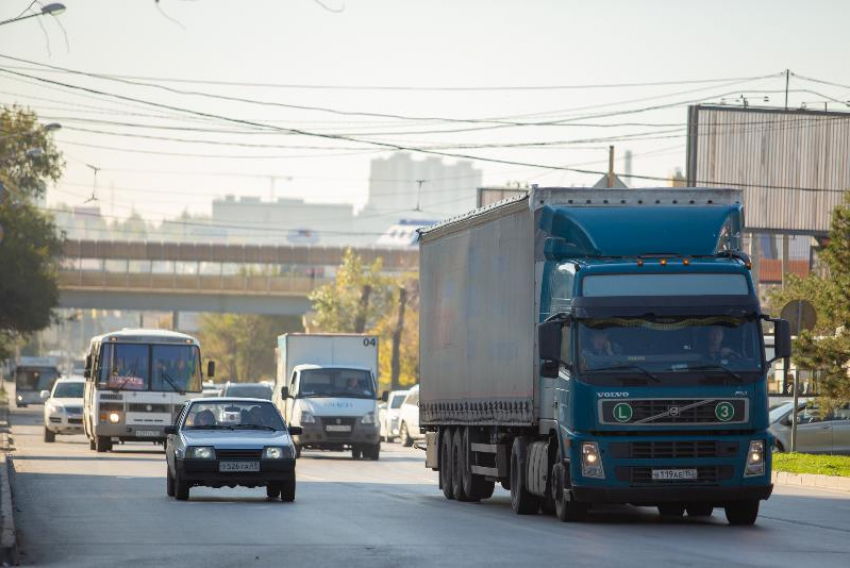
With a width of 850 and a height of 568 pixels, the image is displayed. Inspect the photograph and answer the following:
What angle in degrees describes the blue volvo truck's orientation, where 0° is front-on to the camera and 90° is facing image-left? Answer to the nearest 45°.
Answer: approximately 0°

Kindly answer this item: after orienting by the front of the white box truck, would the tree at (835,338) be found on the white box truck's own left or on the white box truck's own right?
on the white box truck's own left

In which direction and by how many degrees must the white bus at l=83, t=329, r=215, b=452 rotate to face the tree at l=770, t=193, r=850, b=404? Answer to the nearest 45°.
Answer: approximately 45° to its left

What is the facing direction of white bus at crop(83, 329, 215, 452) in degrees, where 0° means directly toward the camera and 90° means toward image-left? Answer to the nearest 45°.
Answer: approximately 0°
